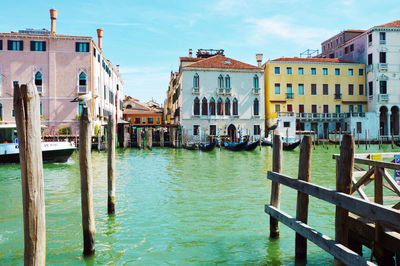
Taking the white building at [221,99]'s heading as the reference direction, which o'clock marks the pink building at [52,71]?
The pink building is roughly at 2 o'clock from the white building.

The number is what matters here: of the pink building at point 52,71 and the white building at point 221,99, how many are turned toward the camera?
2

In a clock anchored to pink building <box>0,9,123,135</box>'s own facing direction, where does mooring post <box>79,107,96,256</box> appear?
The mooring post is roughly at 12 o'clock from the pink building.

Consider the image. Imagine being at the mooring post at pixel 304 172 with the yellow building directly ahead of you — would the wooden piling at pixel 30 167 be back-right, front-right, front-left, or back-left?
back-left

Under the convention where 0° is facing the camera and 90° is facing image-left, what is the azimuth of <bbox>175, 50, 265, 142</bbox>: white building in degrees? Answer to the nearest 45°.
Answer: approximately 0°

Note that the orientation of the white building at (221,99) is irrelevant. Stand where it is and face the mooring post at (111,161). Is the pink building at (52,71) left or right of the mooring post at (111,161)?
right
